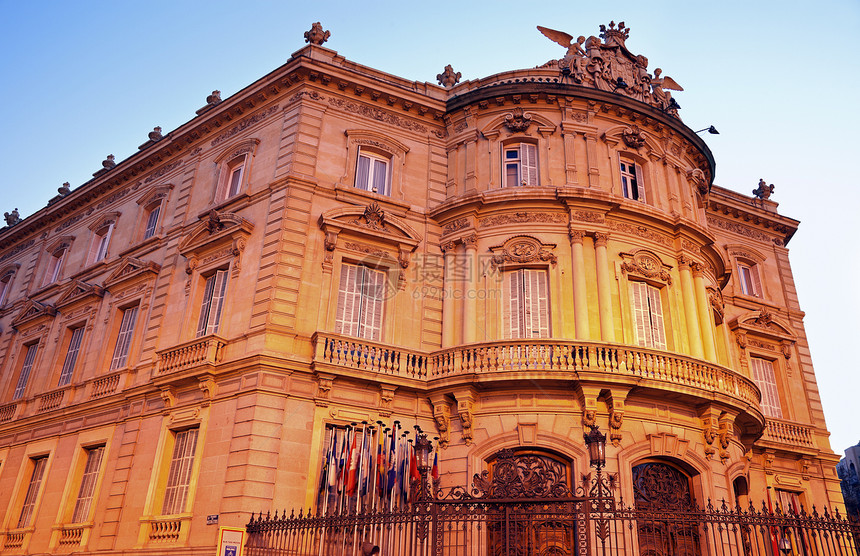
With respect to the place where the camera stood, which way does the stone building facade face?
facing the viewer and to the right of the viewer
